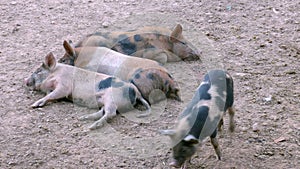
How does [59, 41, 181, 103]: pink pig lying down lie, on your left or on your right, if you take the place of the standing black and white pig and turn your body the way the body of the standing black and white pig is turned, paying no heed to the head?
on your right

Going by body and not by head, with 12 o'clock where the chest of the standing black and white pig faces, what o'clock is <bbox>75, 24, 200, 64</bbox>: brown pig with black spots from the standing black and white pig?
The brown pig with black spots is roughly at 4 o'clock from the standing black and white pig.

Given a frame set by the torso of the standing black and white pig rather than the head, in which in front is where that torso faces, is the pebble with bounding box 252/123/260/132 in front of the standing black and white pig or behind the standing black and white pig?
behind

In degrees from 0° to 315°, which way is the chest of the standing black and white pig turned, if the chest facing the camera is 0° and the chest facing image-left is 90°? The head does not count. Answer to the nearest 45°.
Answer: approximately 45°

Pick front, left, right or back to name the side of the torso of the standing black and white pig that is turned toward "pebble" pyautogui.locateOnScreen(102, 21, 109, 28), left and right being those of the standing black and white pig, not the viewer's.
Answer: right

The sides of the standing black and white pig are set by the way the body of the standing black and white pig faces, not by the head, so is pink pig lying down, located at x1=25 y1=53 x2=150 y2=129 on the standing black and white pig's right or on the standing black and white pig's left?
on the standing black and white pig's right
